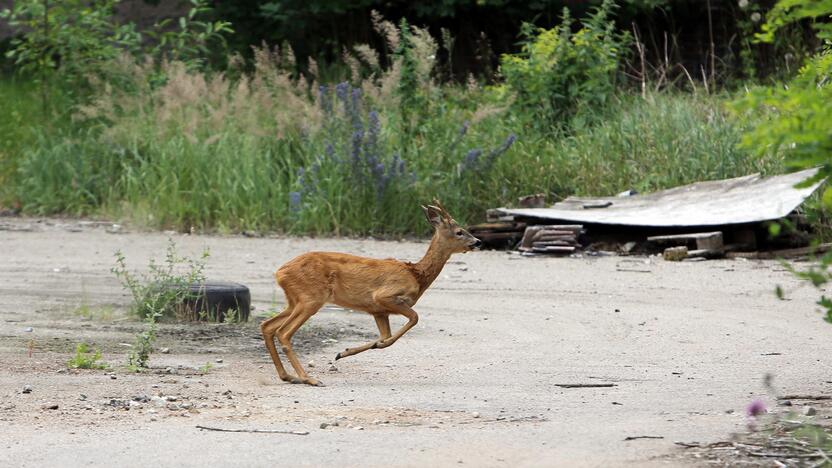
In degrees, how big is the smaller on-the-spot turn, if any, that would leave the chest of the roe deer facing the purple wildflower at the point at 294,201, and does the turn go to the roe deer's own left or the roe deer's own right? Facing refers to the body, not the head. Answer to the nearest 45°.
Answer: approximately 90° to the roe deer's own left

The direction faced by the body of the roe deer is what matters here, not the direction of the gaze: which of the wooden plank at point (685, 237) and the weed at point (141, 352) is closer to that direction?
the wooden plank

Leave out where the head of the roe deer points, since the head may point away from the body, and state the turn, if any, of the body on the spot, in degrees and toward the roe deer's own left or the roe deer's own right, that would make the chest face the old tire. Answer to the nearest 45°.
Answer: approximately 135° to the roe deer's own left

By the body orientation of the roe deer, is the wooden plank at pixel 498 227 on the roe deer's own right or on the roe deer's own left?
on the roe deer's own left

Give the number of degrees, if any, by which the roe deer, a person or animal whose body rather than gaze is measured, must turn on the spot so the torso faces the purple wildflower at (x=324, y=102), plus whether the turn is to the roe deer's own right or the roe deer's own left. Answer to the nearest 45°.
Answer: approximately 90° to the roe deer's own left

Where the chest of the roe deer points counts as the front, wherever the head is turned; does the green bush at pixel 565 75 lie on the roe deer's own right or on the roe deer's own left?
on the roe deer's own left

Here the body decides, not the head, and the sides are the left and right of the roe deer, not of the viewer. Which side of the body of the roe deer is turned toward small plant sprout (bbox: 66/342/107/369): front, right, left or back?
back

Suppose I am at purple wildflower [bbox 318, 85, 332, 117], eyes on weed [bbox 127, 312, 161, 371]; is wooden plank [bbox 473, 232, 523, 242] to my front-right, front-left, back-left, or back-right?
front-left

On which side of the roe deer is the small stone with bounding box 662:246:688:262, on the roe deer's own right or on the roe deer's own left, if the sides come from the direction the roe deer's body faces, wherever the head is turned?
on the roe deer's own left

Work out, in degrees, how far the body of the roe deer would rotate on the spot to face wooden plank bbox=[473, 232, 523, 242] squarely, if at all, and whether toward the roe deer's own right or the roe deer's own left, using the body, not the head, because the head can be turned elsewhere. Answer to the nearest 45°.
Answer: approximately 90° to the roe deer's own left

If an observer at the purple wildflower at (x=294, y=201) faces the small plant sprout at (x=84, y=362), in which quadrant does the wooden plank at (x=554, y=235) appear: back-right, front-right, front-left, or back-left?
front-left

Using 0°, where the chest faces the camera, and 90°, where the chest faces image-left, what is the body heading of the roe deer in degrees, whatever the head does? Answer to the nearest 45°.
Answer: approximately 270°

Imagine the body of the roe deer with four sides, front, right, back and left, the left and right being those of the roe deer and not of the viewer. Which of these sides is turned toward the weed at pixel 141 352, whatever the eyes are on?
back
